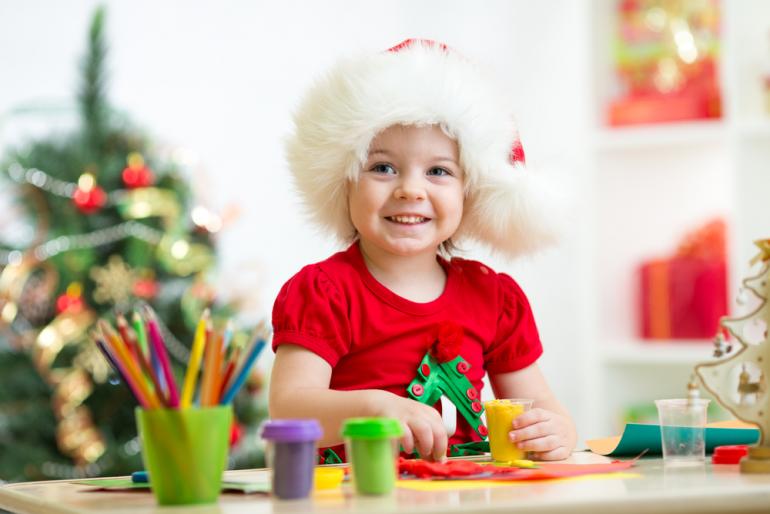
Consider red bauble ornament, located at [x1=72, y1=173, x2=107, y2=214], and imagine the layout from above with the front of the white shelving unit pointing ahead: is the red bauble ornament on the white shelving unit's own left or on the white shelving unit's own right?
on the white shelving unit's own right

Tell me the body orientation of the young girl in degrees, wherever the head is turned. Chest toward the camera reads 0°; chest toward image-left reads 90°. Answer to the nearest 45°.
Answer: approximately 0°

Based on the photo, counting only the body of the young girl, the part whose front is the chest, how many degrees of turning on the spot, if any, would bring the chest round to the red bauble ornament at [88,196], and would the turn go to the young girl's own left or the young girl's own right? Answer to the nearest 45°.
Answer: approximately 135° to the young girl's own right

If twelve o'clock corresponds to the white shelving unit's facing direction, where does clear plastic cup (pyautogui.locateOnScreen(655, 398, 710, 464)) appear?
The clear plastic cup is roughly at 12 o'clock from the white shelving unit.

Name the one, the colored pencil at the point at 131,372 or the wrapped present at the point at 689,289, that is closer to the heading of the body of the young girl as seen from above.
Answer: the colored pencil

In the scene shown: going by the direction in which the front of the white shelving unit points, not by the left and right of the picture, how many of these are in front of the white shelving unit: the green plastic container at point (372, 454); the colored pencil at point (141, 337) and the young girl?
3

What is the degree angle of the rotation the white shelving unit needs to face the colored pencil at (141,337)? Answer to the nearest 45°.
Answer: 0° — it already faces it

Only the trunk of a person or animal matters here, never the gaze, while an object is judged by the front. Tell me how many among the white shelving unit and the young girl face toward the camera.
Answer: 2
